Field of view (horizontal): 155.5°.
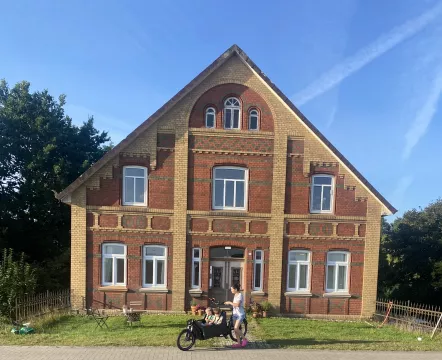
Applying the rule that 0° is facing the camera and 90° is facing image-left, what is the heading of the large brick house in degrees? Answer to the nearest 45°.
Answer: approximately 0°

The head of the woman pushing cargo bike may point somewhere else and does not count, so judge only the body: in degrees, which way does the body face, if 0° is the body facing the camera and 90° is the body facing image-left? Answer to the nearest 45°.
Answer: approximately 90°

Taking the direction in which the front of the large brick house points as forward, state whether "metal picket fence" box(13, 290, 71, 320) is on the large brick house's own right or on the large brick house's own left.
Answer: on the large brick house's own right
